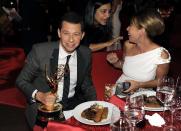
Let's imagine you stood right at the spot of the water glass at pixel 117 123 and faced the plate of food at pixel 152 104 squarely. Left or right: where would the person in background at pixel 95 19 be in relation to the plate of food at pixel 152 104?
left

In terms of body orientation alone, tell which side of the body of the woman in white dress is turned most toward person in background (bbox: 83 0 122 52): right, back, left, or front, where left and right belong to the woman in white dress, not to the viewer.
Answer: right

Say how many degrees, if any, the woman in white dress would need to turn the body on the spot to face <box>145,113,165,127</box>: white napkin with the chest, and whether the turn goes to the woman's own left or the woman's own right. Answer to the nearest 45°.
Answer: approximately 45° to the woman's own left

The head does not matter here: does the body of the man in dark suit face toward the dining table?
yes

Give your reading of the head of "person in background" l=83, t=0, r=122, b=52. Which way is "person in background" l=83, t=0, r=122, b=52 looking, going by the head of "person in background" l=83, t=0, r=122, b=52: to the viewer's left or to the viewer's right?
to the viewer's right

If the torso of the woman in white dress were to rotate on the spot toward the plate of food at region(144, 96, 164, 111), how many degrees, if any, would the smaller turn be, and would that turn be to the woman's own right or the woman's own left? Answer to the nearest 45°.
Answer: approximately 45° to the woman's own left

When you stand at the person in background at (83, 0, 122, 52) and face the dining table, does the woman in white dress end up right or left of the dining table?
left

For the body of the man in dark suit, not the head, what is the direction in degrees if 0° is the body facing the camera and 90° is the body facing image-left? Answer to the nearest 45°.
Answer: approximately 0°
